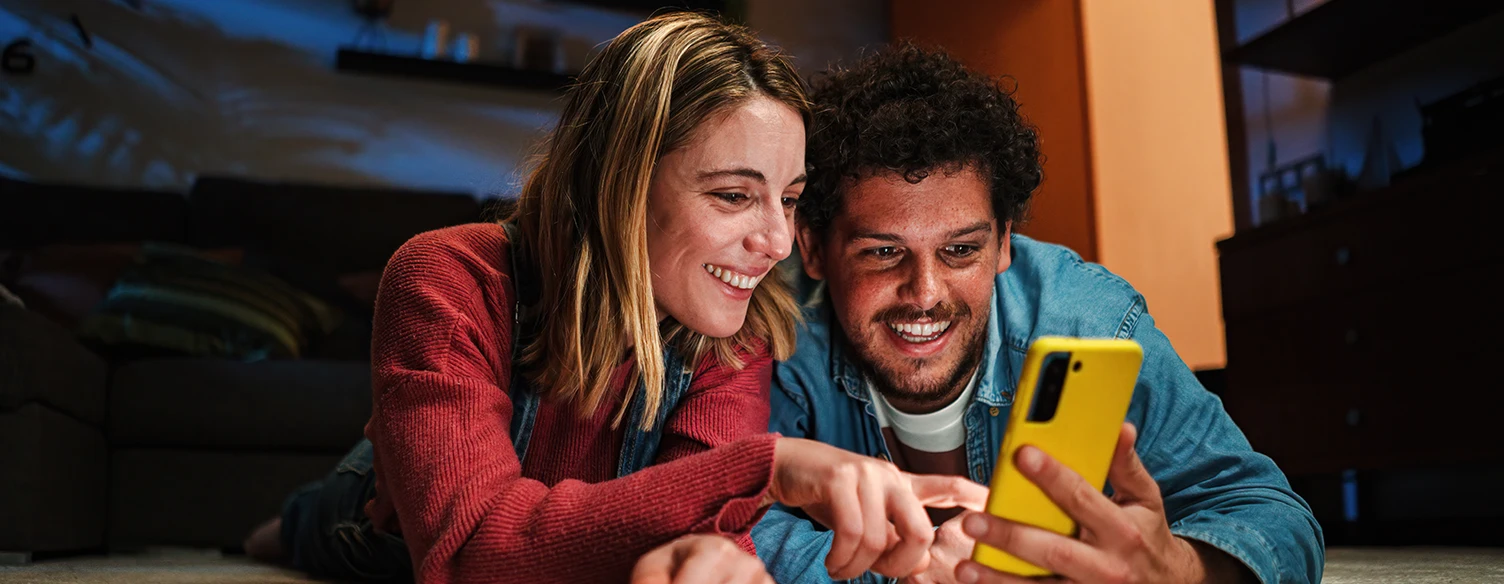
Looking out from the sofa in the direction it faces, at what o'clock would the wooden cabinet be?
The wooden cabinet is roughly at 10 o'clock from the sofa.

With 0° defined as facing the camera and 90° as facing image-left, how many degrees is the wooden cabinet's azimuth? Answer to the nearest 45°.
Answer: approximately 45°

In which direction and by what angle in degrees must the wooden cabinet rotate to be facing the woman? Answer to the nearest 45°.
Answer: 0° — it already faces them

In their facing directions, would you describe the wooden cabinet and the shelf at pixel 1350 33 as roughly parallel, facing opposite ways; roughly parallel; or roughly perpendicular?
roughly parallel

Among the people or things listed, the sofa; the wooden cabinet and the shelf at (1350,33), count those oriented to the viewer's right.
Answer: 0

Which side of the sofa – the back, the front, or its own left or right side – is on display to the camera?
front

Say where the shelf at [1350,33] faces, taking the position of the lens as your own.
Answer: facing the viewer and to the left of the viewer
